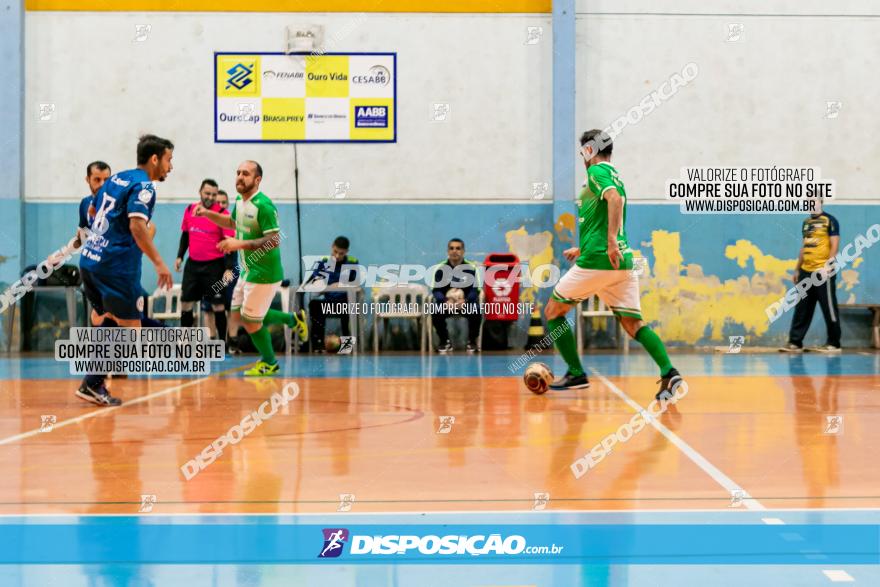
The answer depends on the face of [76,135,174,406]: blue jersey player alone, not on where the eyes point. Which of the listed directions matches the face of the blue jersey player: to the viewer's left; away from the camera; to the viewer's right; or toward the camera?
to the viewer's right

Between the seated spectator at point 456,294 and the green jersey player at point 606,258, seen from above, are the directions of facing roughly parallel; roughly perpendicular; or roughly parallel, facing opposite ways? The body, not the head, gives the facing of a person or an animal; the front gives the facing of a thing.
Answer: roughly perpendicular

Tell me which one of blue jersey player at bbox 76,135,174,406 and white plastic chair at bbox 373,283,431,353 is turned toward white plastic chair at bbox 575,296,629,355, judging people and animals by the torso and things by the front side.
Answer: the blue jersey player

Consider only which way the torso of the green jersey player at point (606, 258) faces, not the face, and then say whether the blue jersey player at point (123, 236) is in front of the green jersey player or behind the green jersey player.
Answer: in front

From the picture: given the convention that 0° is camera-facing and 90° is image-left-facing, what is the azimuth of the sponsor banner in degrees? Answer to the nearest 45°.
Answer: approximately 0°

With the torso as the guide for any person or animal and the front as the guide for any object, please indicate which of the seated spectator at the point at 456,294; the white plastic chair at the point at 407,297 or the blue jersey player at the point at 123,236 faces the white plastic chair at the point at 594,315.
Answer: the blue jersey player

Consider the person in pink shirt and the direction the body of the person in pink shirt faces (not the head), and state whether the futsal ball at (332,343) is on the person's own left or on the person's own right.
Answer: on the person's own left

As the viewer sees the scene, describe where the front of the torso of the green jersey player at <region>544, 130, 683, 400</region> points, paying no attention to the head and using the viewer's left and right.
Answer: facing to the left of the viewer
